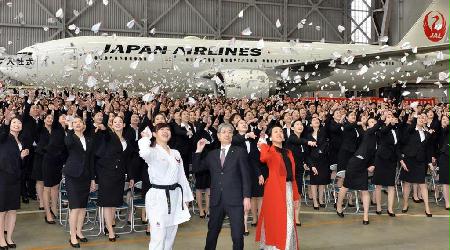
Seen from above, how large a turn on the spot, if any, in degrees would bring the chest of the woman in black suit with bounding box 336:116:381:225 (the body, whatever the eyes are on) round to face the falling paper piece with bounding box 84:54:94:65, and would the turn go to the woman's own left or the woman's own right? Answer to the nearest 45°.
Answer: approximately 90° to the woman's own right

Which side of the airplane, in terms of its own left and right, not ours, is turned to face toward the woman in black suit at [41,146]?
left

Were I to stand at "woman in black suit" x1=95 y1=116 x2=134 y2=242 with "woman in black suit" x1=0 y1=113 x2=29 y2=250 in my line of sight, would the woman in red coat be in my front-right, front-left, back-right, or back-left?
back-left

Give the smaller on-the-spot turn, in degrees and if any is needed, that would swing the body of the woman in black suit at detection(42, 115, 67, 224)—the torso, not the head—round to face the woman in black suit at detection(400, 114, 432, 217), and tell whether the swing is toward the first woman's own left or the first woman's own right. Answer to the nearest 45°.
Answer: approximately 45° to the first woman's own left

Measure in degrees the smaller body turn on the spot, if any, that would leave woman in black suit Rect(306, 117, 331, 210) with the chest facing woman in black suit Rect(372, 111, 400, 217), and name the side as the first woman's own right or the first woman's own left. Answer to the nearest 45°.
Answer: approximately 135° to the first woman's own left

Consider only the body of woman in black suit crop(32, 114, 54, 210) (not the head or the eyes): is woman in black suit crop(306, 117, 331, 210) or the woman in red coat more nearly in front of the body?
the woman in red coat

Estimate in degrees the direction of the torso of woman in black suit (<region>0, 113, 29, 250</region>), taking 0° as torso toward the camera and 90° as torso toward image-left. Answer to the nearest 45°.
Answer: approximately 315°

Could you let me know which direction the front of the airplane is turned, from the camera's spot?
facing to the left of the viewer

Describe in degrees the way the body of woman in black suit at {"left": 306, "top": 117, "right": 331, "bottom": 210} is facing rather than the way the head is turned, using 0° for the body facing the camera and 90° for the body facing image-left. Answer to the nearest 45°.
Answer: approximately 45°

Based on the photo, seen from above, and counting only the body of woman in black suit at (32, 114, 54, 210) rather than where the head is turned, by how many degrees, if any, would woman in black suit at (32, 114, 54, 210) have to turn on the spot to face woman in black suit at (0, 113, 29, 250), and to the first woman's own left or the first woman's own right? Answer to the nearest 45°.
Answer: approximately 45° to the first woman's own right
